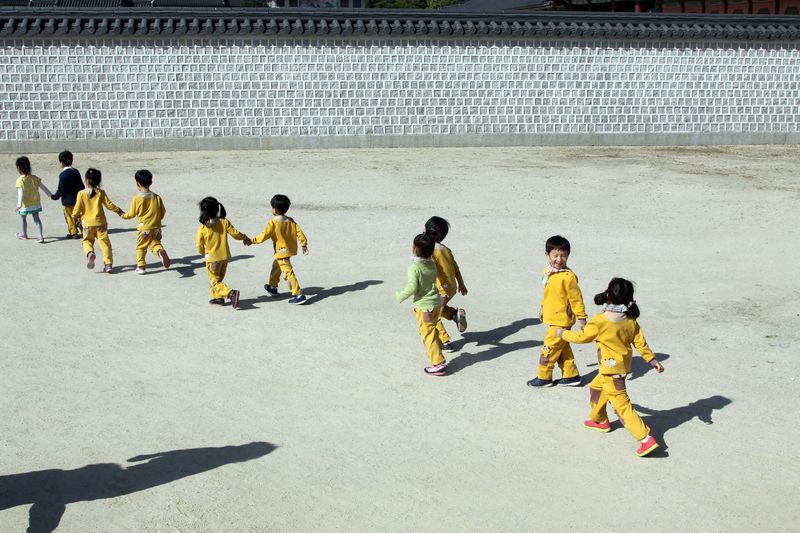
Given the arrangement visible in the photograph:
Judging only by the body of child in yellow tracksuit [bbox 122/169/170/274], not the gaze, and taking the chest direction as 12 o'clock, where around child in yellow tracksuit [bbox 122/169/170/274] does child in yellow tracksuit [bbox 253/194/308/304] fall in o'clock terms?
child in yellow tracksuit [bbox 253/194/308/304] is roughly at 6 o'clock from child in yellow tracksuit [bbox 122/169/170/274].

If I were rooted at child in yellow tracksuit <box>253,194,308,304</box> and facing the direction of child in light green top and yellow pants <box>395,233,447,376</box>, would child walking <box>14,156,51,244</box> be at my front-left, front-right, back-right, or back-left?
back-right

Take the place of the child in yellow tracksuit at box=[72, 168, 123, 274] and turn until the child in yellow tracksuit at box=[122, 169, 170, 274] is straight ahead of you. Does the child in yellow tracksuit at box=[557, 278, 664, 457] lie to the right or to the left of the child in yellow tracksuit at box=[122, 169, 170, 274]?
right

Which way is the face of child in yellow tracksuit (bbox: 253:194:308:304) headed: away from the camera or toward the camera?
away from the camera

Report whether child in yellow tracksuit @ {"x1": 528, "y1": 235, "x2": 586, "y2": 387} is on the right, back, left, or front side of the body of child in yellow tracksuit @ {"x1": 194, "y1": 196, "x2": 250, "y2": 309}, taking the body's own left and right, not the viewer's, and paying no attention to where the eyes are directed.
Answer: back

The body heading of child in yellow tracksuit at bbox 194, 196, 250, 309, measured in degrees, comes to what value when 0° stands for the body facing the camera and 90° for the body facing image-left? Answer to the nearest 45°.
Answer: approximately 135°

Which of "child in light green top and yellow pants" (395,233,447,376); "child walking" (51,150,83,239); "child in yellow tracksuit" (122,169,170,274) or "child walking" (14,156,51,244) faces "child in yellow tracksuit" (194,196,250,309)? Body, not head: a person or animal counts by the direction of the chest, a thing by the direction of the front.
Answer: "child in light green top and yellow pants" (395,233,447,376)

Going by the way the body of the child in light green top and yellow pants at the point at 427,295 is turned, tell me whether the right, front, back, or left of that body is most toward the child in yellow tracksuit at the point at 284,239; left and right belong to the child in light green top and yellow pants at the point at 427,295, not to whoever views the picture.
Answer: front

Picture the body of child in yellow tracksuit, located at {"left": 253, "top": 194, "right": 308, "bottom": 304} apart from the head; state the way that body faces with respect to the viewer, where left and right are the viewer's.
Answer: facing away from the viewer and to the left of the viewer

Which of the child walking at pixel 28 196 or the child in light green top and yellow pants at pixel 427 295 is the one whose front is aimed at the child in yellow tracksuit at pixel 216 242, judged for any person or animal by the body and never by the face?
the child in light green top and yellow pants at pixel 427 295

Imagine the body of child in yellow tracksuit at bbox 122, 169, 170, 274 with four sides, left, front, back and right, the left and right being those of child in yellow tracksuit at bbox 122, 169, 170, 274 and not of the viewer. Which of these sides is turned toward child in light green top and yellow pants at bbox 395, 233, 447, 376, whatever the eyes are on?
back

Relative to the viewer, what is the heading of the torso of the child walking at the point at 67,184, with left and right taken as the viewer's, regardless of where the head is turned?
facing away from the viewer and to the left of the viewer

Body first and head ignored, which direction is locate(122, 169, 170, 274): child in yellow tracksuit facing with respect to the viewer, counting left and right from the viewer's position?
facing away from the viewer and to the left of the viewer

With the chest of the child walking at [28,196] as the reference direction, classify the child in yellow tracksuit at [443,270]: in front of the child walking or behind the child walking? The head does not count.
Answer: behind

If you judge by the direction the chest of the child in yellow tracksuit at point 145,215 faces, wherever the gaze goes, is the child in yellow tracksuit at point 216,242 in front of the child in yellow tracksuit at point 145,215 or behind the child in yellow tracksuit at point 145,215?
behind
